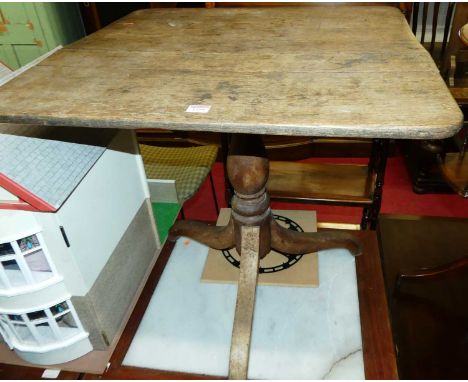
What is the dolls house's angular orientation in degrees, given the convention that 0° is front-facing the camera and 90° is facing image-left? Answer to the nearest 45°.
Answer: approximately 45°

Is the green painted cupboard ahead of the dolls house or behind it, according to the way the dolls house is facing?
behind
